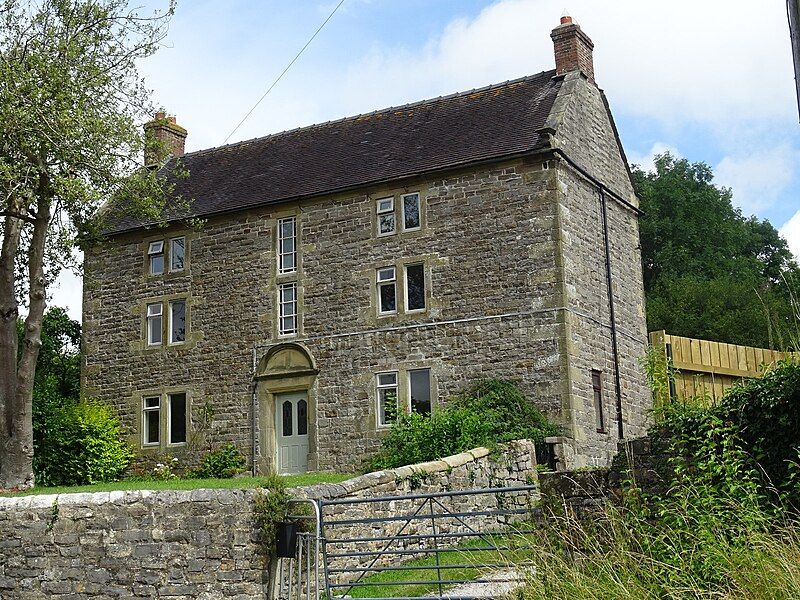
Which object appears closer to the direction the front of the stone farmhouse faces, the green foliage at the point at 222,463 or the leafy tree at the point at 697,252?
the green foliage

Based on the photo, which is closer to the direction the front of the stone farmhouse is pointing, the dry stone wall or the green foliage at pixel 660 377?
the dry stone wall

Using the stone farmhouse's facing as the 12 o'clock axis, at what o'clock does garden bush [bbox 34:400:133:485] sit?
The garden bush is roughly at 2 o'clock from the stone farmhouse.

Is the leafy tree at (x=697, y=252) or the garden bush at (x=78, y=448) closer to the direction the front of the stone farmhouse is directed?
the garden bush

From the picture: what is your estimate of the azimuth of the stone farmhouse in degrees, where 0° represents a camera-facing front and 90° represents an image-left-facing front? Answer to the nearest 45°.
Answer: approximately 45°

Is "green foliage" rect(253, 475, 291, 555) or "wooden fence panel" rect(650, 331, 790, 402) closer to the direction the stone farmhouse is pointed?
the green foliage

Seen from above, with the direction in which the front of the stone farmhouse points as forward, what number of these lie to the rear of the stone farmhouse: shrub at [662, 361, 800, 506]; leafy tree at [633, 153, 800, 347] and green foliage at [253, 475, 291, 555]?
1

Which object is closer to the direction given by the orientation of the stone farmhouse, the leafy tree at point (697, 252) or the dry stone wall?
the dry stone wall

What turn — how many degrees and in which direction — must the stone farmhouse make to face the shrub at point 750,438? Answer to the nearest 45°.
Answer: approximately 45° to its left

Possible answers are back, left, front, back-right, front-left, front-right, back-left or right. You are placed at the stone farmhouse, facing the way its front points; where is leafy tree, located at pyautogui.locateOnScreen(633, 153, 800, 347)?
back
